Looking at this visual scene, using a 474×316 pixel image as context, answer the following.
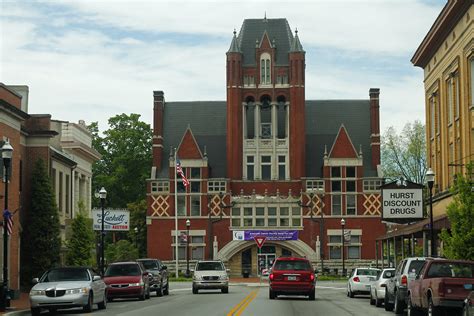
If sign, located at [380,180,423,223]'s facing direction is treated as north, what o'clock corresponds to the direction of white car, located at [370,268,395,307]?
The white car is roughly at 12 o'clock from the sign.

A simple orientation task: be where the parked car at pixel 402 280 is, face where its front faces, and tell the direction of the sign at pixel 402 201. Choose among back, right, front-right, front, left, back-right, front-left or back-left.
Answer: front-right

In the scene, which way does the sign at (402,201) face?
toward the camera

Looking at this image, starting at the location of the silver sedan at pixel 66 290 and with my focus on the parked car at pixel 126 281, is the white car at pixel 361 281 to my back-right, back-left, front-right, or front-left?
front-right

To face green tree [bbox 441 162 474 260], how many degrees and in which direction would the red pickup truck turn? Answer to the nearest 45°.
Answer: approximately 45° to its right

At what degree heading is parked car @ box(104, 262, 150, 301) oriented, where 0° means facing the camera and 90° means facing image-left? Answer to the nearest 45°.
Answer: approximately 45°

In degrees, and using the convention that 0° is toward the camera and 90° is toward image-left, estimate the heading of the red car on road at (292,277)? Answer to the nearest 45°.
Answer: approximately 180°

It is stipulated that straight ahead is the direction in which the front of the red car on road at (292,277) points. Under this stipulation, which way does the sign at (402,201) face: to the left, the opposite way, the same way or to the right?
the opposite way

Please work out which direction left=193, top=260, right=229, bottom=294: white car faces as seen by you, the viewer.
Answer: facing the viewer

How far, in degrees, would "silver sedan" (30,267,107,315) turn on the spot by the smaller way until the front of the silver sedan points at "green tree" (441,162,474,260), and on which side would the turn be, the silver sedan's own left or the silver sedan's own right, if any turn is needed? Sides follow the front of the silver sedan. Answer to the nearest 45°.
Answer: approximately 135° to the silver sedan's own left

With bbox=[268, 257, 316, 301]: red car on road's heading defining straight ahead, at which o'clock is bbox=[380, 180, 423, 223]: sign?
The sign is roughly at 1 o'clock from the red car on road.

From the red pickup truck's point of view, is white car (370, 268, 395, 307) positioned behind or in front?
in front

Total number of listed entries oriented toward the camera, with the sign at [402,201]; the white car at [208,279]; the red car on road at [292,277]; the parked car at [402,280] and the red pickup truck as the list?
2

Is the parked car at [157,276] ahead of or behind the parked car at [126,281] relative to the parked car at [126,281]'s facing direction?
behind

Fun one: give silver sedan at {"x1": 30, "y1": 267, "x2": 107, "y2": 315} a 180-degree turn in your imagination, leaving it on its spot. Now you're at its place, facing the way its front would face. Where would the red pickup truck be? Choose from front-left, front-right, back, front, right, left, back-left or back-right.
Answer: right

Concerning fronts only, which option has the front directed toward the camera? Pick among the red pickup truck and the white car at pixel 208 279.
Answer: the white car
